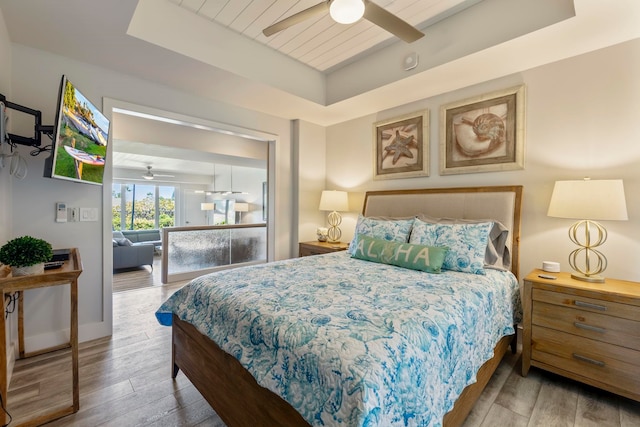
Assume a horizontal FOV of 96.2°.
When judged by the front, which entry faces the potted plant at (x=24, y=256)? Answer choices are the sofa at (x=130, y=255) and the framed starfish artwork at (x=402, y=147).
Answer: the framed starfish artwork

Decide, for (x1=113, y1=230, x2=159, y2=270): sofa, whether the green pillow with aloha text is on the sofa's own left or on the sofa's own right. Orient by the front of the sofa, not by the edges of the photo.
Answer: on the sofa's own right

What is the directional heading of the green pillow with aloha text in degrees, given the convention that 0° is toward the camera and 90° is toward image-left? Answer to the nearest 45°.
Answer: approximately 45°

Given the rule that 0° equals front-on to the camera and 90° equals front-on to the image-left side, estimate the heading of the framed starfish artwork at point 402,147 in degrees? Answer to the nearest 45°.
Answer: approximately 45°

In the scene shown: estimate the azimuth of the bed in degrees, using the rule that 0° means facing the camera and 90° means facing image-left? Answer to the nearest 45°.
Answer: approximately 45°

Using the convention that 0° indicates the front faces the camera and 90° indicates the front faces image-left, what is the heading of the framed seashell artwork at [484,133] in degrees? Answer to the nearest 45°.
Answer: approximately 45°

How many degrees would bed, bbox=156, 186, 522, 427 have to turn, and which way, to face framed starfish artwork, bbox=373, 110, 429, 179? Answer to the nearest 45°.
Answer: approximately 135° to its right

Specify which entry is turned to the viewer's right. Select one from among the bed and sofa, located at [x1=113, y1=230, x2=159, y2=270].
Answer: the sofa

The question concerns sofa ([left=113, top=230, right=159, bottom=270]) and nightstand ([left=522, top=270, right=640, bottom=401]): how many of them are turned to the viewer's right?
1

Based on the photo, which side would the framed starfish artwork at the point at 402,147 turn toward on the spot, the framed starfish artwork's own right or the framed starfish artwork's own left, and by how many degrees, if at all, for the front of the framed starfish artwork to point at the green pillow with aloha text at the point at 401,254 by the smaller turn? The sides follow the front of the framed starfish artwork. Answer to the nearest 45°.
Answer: approximately 45° to the framed starfish artwork's own left

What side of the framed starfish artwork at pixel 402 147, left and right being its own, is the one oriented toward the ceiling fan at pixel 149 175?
right

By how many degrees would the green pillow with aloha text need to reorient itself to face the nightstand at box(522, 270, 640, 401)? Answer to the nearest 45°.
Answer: approximately 135° to its left

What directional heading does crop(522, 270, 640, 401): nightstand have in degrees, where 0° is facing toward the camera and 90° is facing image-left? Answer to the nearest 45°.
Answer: approximately 45°
